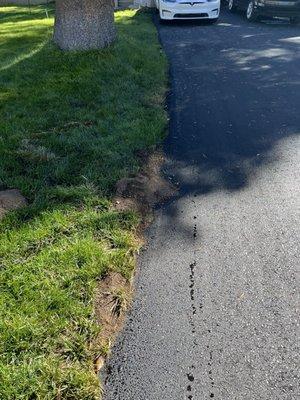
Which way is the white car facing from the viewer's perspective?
toward the camera
